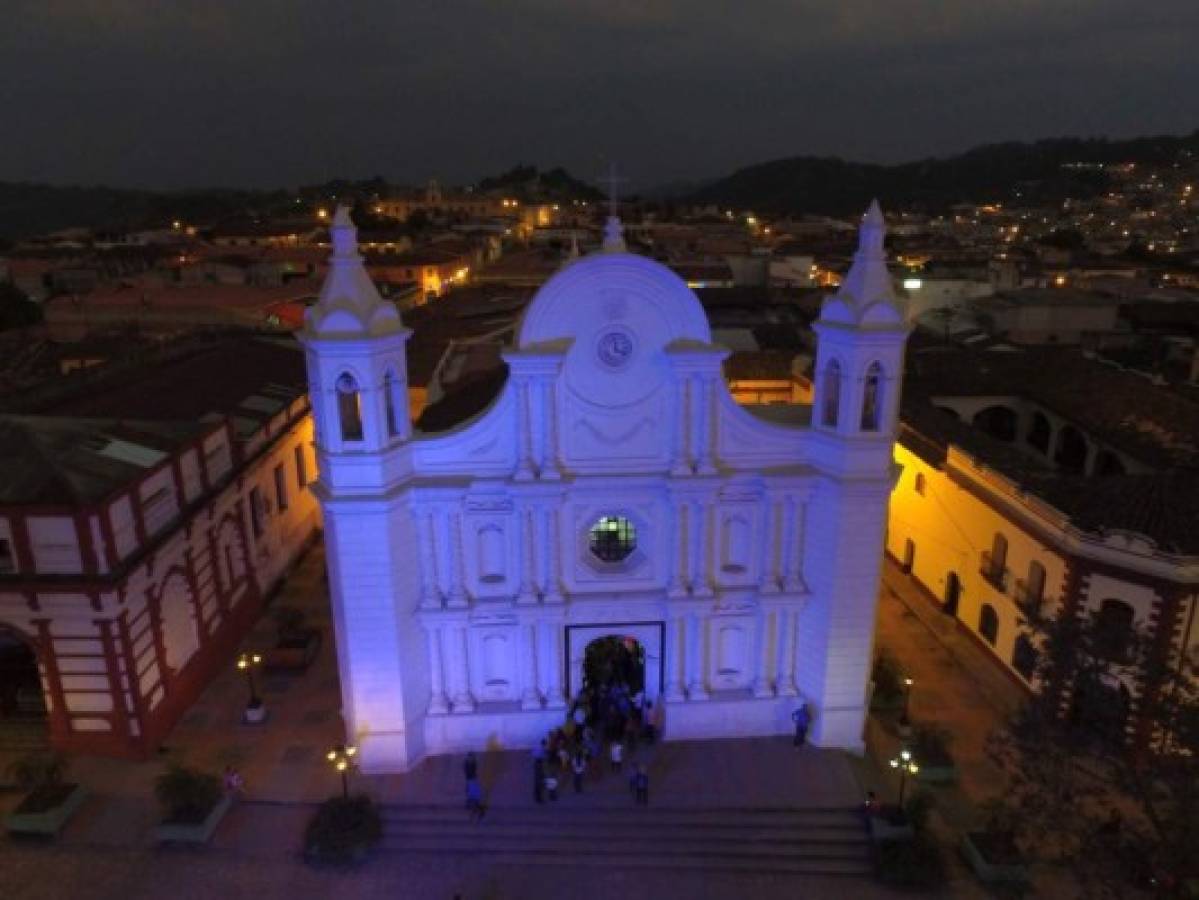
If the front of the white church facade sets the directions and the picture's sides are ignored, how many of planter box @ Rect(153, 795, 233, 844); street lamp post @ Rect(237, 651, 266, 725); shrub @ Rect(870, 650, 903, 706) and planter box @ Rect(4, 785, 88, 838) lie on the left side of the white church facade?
1

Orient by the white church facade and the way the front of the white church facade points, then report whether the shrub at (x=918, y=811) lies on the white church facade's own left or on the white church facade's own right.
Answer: on the white church facade's own left

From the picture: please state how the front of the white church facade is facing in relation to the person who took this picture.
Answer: facing the viewer

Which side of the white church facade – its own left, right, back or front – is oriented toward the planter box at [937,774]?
left

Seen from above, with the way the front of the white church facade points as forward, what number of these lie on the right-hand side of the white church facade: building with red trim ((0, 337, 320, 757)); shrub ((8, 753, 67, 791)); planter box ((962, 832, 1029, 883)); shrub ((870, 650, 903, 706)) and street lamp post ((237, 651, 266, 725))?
3

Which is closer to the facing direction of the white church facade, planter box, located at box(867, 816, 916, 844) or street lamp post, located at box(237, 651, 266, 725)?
the planter box

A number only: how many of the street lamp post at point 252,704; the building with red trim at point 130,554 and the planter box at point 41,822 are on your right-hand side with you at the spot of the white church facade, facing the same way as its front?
3

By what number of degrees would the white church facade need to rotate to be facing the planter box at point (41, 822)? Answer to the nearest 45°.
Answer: approximately 90° to its right

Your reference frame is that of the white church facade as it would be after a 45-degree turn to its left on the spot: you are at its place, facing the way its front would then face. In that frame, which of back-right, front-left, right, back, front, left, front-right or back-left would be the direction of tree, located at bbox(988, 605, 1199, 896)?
front

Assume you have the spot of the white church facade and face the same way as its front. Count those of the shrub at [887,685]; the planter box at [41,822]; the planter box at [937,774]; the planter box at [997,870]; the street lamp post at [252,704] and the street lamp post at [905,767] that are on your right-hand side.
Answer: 2

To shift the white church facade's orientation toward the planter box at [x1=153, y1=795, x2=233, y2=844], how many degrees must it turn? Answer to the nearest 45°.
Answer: approximately 90° to its right

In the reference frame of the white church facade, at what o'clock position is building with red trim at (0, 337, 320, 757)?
The building with red trim is roughly at 3 o'clock from the white church facade.

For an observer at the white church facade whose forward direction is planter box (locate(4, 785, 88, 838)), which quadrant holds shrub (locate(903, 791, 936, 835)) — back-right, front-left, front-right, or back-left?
back-left
